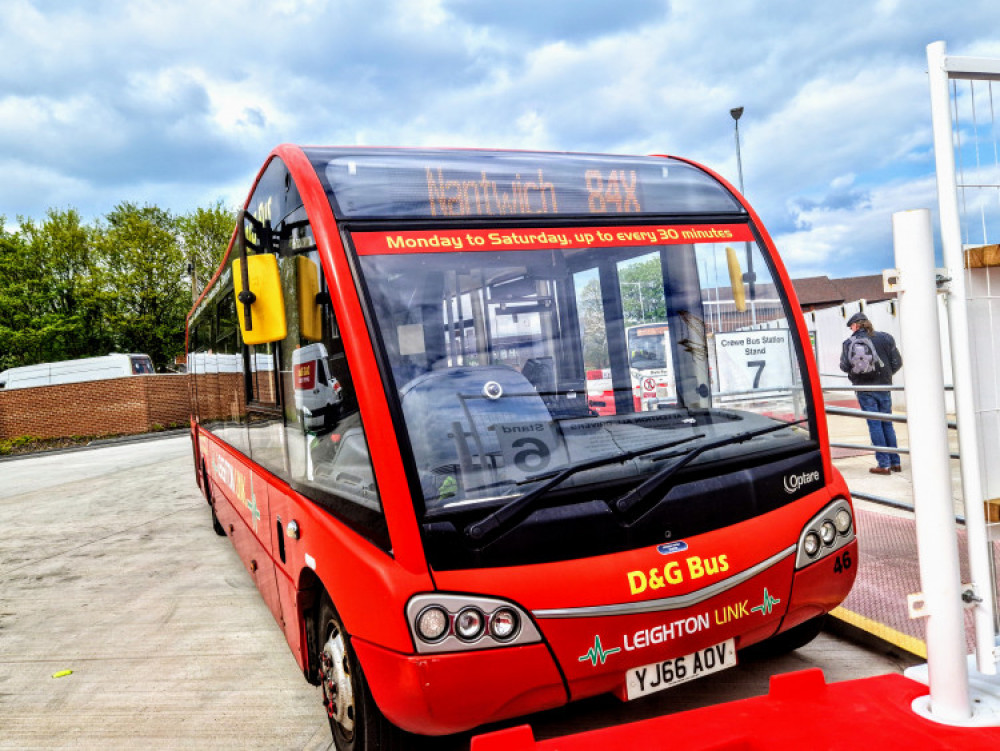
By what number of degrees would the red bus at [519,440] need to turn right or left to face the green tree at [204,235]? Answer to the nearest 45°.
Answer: approximately 135° to its left

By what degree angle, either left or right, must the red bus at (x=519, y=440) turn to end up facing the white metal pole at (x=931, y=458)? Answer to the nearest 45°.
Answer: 0° — it already faces it

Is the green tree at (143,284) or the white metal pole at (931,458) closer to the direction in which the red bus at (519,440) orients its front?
the white metal pole

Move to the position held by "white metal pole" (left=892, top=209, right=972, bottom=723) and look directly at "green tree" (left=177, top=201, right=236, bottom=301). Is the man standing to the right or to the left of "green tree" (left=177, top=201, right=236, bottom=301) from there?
right

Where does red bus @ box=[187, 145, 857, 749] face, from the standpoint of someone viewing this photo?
facing the viewer and to the right of the viewer

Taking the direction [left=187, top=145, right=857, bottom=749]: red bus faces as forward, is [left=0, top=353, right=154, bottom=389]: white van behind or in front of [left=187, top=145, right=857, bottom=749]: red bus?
behind

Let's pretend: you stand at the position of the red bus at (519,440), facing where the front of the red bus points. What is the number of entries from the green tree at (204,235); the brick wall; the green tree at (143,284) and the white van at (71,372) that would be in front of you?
0

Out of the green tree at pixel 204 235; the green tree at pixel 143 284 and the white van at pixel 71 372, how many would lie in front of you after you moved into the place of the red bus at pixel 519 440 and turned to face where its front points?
0

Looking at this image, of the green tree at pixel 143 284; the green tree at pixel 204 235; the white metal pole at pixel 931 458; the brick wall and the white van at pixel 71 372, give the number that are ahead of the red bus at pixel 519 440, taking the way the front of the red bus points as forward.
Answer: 1

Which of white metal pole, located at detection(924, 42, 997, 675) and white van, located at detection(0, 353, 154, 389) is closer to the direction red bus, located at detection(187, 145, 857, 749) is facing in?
the white metal pole

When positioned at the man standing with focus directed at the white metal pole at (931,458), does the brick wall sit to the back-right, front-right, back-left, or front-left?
back-right

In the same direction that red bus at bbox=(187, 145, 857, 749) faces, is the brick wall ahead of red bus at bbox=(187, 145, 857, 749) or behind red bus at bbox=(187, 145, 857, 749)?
behind

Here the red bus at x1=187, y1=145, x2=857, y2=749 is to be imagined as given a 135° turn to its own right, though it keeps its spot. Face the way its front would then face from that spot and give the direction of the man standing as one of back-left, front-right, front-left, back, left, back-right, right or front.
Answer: back-right

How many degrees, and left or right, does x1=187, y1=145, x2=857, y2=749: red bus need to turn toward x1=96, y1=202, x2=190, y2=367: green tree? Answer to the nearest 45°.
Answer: approximately 180°

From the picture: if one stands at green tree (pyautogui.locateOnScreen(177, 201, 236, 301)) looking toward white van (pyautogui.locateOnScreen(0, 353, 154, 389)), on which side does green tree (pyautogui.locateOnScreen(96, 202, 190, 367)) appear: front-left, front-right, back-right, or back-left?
front-right

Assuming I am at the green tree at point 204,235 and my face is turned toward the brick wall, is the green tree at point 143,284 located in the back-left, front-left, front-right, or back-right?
front-right
